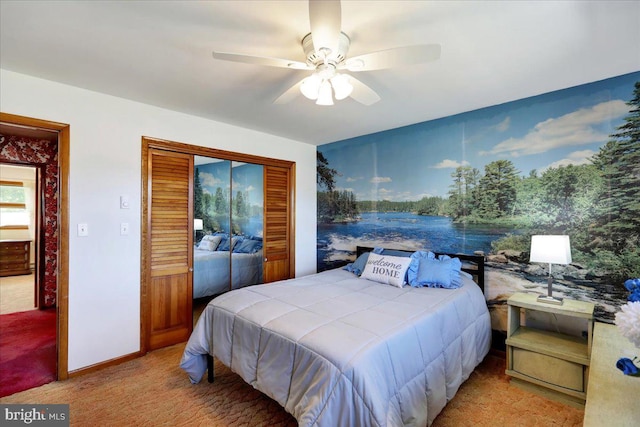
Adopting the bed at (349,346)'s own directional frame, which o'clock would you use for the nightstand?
The nightstand is roughly at 7 o'clock from the bed.

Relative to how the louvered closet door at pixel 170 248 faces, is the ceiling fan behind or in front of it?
in front

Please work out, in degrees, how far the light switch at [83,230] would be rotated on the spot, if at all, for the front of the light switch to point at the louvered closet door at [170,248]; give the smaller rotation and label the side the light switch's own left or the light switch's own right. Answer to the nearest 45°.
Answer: approximately 90° to the light switch's own left

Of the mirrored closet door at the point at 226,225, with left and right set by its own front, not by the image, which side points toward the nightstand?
front

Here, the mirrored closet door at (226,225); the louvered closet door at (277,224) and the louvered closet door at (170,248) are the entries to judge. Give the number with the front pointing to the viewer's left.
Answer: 0

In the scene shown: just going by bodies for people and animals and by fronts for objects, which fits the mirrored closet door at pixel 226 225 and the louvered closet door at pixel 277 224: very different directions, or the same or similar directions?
same or similar directions

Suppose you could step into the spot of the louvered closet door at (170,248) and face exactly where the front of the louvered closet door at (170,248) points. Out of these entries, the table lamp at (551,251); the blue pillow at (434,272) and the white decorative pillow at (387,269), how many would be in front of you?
3

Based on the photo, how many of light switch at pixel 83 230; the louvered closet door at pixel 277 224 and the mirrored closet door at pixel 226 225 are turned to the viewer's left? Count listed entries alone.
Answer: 0

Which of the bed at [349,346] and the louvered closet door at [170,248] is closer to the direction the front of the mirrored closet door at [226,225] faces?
the bed

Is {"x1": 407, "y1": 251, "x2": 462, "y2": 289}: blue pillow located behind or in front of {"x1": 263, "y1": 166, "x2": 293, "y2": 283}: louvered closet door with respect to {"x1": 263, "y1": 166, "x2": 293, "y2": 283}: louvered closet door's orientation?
in front

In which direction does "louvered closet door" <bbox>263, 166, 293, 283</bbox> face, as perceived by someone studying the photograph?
facing the viewer and to the right of the viewer
